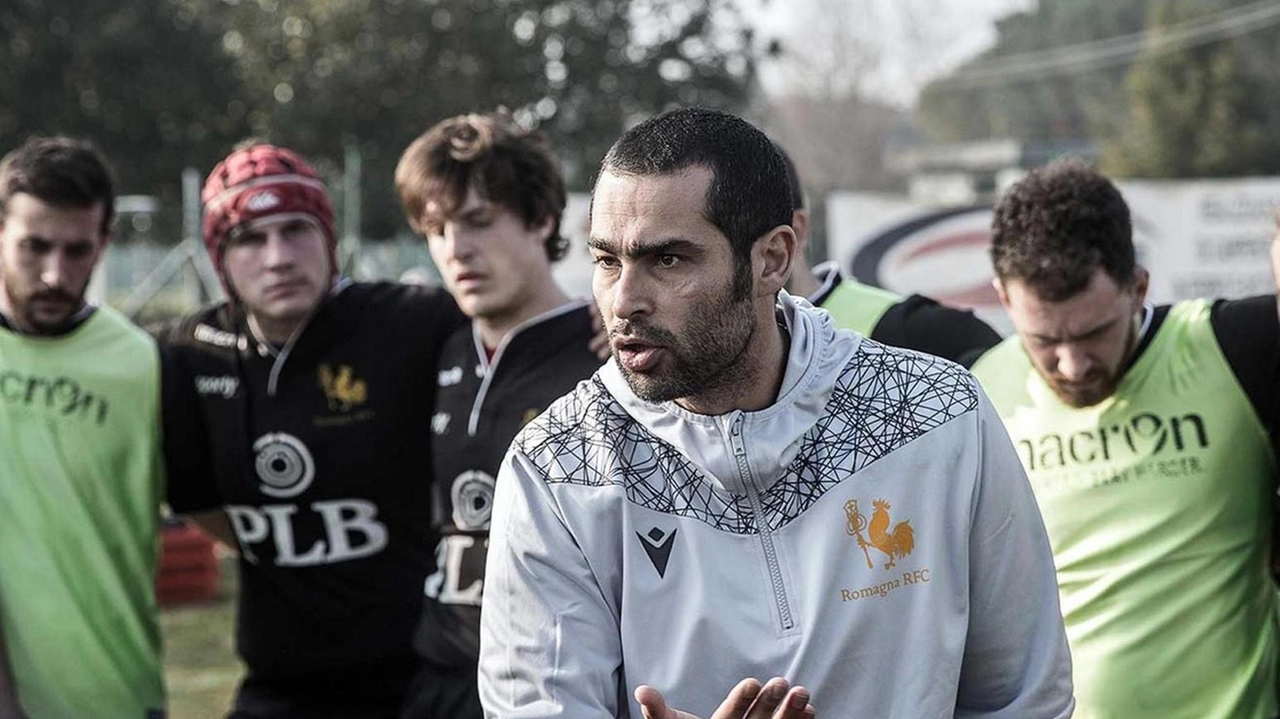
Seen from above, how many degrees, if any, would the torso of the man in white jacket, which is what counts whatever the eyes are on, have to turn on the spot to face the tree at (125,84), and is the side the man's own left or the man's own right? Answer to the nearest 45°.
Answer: approximately 135° to the man's own right

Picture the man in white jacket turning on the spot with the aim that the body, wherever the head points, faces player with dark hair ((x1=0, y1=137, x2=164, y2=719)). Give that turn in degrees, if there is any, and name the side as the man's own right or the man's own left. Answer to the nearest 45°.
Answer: approximately 135° to the man's own right

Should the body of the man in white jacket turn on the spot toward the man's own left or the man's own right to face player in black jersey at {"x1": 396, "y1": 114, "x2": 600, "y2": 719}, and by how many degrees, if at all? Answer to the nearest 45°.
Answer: approximately 135° to the man's own right

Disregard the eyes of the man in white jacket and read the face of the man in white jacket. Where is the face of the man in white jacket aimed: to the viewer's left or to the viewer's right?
to the viewer's left

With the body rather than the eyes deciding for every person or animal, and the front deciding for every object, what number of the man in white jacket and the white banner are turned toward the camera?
2

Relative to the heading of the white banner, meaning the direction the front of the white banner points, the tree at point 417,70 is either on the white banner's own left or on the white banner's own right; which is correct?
on the white banner's own right

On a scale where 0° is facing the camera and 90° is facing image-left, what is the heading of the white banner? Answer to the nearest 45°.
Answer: approximately 0°

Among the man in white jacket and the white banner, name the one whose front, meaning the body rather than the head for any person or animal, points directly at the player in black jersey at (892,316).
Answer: the white banner

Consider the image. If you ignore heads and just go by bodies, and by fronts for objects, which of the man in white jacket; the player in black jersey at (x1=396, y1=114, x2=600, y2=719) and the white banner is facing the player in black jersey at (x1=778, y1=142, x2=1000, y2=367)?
the white banner

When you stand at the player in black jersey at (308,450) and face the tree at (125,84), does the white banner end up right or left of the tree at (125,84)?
right
